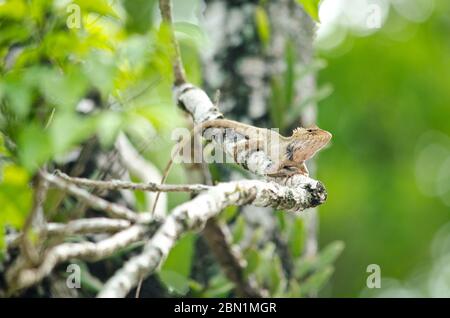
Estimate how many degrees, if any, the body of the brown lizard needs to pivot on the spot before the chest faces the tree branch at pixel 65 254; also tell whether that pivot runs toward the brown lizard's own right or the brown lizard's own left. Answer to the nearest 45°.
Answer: approximately 135° to the brown lizard's own right

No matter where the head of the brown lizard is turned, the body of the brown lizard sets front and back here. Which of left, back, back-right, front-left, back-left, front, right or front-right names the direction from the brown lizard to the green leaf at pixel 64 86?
back-right

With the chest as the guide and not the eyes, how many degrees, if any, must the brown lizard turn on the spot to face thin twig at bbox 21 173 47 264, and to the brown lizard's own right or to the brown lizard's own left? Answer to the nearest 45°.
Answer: approximately 135° to the brown lizard's own right

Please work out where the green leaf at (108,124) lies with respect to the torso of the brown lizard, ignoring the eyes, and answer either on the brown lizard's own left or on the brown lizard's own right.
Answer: on the brown lizard's own right

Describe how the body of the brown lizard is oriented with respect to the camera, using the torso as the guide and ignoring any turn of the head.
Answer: to the viewer's right

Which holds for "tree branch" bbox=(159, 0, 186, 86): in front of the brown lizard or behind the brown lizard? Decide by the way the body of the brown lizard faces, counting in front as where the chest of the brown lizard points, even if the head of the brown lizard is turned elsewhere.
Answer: behind

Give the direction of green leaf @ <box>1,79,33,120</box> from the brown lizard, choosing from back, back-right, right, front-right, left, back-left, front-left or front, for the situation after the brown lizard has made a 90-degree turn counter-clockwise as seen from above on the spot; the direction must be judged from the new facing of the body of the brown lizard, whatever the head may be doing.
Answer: back-left

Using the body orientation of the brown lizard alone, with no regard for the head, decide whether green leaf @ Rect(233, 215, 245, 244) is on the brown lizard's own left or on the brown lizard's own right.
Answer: on the brown lizard's own left

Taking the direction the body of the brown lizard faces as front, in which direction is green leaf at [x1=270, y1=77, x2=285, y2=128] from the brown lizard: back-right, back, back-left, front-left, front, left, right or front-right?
left
